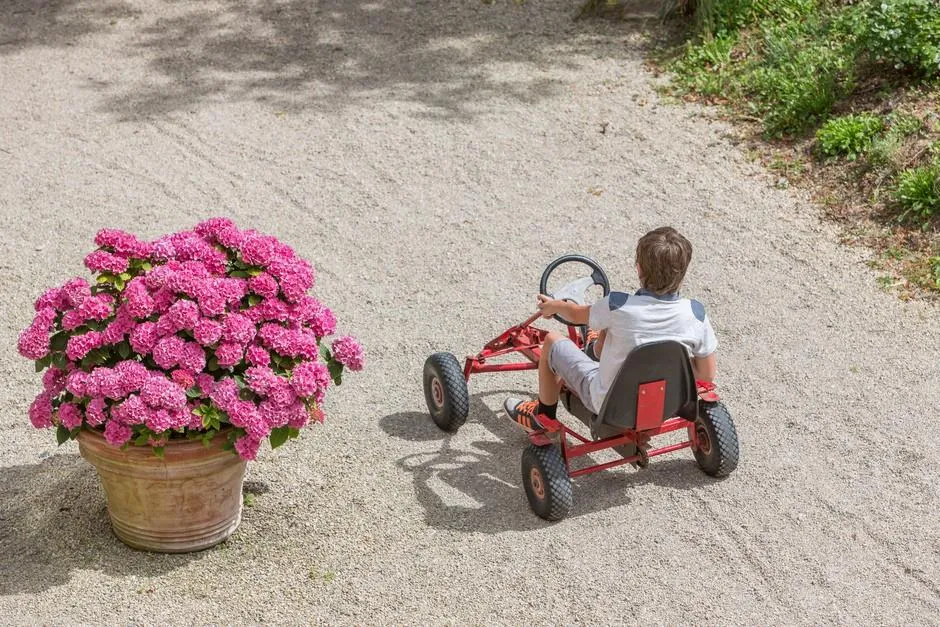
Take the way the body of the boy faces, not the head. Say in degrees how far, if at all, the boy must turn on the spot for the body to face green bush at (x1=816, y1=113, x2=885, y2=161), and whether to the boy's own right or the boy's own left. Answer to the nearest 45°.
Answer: approximately 45° to the boy's own right

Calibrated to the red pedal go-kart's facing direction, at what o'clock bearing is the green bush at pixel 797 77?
The green bush is roughly at 2 o'clock from the red pedal go-kart.

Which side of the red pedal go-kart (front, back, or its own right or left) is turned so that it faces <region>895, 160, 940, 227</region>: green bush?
right

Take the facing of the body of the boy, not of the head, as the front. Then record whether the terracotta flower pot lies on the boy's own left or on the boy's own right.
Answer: on the boy's own left

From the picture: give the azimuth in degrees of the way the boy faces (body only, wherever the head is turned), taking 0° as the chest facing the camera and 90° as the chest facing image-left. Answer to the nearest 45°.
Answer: approximately 135°

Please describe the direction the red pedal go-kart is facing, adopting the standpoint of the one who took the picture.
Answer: facing away from the viewer and to the left of the viewer

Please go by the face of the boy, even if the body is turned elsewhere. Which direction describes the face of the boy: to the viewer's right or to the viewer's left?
to the viewer's left

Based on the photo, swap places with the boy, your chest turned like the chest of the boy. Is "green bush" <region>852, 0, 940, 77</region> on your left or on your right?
on your right

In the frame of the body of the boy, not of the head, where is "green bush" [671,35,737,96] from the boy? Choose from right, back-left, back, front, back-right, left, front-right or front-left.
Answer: front-right

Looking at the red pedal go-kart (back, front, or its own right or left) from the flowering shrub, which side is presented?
left

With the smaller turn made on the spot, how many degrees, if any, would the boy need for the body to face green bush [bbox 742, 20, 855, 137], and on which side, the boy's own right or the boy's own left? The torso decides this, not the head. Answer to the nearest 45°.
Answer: approximately 45° to the boy's own right

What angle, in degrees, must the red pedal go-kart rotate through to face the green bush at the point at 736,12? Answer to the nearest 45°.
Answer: approximately 45° to its right
